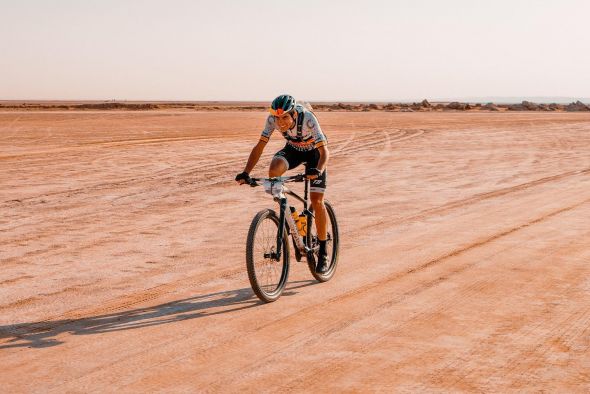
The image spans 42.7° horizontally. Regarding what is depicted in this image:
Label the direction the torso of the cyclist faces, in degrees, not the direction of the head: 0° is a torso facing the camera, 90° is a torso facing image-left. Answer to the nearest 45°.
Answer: approximately 45°

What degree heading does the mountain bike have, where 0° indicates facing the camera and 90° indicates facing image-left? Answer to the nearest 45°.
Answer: approximately 45°
